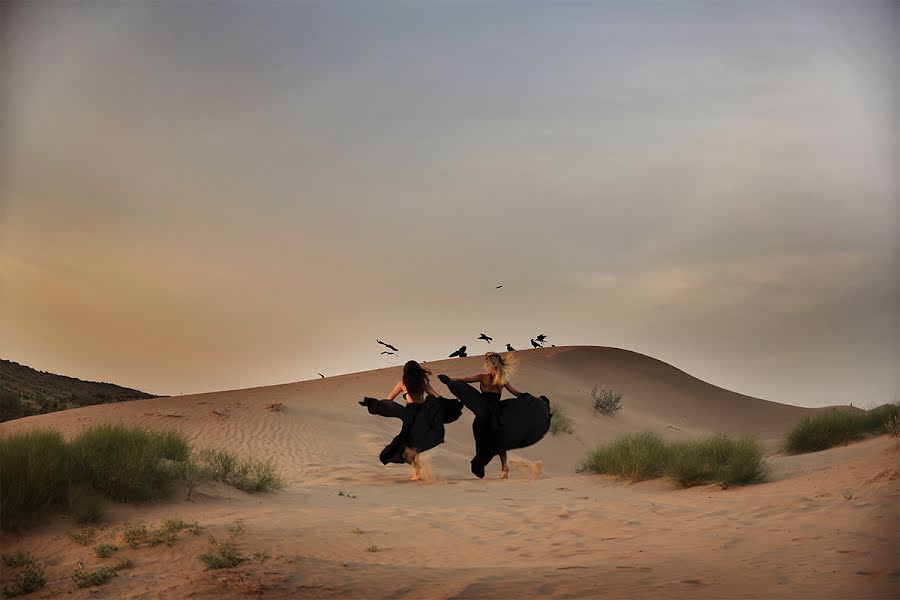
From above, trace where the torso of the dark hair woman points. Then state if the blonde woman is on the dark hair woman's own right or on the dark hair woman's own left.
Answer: on the dark hair woman's own right

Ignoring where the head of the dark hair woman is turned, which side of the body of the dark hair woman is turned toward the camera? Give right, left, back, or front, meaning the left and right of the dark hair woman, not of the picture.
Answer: back

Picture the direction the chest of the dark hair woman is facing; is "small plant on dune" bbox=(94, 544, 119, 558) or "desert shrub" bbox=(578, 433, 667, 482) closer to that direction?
the desert shrub

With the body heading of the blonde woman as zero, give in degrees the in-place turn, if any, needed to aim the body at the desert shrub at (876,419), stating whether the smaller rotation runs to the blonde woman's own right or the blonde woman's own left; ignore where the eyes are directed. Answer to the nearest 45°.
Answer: approximately 45° to the blonde woman's own right

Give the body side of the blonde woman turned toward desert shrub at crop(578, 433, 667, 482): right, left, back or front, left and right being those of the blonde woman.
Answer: right

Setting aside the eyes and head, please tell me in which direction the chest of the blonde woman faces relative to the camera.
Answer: away from the camera

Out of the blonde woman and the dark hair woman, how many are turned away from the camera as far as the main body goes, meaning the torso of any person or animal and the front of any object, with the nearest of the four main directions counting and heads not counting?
2

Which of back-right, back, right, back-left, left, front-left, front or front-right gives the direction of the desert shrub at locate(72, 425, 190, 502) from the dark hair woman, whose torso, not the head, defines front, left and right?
back-left

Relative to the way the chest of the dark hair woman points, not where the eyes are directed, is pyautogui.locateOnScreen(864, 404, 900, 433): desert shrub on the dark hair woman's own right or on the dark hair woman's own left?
on the dark hair woman's own right

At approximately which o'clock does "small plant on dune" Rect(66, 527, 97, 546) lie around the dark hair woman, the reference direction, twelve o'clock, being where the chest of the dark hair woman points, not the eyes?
The small plant on dune is roughly at 7 o'clock from the dark hair woman.

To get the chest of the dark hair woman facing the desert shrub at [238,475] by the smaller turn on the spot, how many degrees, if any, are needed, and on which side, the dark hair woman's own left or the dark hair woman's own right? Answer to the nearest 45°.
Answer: approximately 135° to the dark hair woman's own left

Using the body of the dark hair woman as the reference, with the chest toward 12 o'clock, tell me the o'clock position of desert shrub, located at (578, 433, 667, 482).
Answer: The desert shrub is roughly at 3 o'clock from the dark hair woman.
